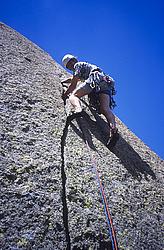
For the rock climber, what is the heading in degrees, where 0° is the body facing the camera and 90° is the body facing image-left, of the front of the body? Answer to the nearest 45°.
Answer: approximately 90°
